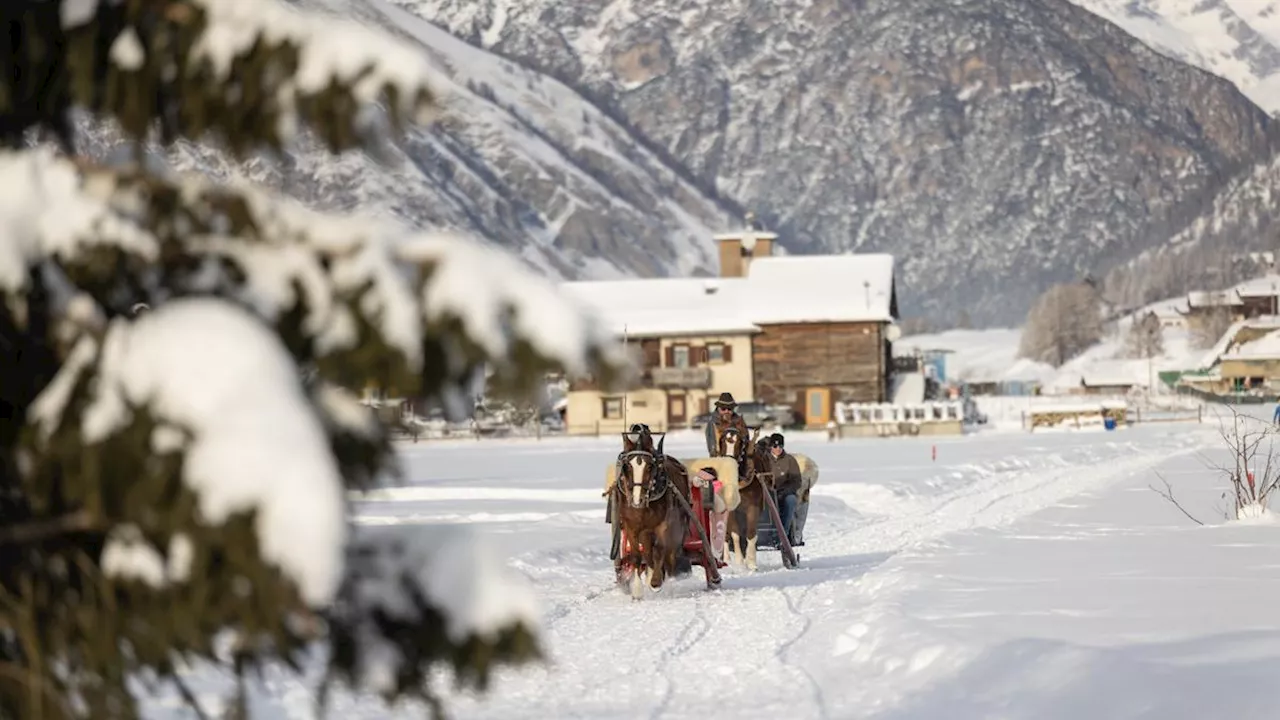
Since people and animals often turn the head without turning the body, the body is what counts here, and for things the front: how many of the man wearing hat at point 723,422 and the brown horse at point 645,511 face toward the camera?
2

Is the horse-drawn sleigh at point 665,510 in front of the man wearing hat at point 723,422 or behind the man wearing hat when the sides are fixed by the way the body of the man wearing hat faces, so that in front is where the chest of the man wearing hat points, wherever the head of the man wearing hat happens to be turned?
in front

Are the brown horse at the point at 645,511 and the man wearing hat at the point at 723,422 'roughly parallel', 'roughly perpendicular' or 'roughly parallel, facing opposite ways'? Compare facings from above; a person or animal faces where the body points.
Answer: roughly parallel

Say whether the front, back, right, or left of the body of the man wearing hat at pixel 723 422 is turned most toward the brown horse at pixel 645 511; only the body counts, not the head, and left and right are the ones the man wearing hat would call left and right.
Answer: front

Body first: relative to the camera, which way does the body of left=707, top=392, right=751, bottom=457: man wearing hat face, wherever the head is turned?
toward the camera

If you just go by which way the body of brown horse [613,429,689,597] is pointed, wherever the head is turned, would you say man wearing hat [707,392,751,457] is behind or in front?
behind

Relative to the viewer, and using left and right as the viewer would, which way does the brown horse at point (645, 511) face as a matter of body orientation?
facing the viewer

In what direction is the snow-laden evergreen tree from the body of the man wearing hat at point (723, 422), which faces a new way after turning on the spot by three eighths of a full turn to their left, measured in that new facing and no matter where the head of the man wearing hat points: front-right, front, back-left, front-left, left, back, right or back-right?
back-right

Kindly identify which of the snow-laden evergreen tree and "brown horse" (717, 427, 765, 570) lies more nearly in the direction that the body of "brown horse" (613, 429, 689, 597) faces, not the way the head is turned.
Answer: the snow-laden evergreen tree

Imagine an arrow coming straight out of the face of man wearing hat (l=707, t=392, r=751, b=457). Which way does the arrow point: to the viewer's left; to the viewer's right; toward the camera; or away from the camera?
toward the camera
